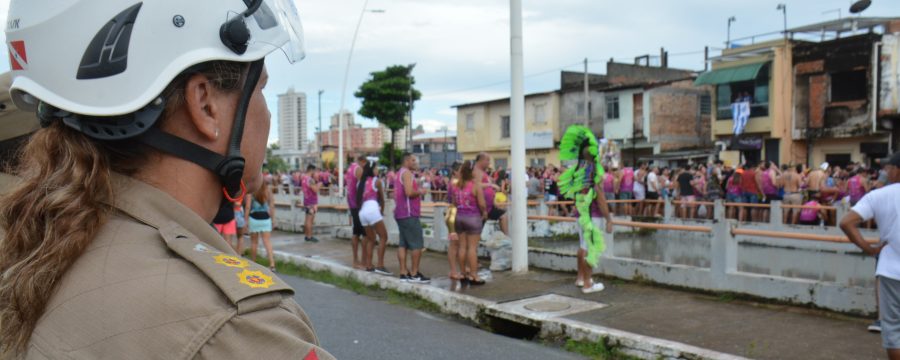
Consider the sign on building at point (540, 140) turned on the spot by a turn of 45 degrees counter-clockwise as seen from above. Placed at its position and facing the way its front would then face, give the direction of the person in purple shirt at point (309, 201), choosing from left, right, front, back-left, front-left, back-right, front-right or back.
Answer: front-right

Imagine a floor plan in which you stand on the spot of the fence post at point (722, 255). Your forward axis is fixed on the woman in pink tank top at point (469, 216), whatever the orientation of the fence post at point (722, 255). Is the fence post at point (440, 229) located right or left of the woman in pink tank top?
right

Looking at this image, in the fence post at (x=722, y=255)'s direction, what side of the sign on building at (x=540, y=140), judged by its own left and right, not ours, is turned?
front

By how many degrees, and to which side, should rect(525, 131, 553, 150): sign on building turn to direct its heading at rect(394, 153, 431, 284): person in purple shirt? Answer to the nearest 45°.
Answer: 0° — it already faces them

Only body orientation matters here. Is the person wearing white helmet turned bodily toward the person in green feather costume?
yes

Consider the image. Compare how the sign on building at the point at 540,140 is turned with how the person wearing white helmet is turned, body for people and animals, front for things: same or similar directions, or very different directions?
very different directions

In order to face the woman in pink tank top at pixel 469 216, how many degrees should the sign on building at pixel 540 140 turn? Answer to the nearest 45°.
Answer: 0° — it already faces them

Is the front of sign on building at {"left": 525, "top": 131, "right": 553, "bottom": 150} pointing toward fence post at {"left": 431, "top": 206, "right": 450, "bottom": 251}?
yes

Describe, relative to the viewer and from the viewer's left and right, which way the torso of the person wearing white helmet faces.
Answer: facing away from the viewer and to the right of the viewer

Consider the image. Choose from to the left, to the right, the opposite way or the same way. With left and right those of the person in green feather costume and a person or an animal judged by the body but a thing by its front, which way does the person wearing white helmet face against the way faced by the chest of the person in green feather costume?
to the left

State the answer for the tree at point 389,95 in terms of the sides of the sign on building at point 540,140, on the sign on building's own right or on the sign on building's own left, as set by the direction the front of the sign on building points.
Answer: on the sign on building's own right

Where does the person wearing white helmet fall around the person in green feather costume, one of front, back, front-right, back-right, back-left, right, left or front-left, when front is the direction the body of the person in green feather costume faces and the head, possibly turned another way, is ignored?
right

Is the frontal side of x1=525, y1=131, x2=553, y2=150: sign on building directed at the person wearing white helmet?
yes
